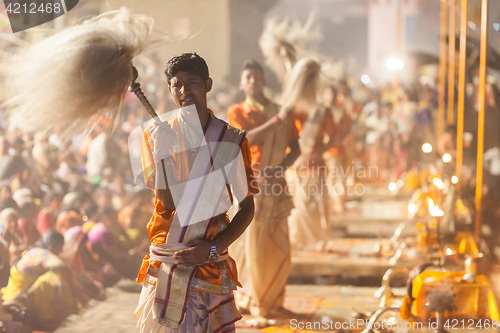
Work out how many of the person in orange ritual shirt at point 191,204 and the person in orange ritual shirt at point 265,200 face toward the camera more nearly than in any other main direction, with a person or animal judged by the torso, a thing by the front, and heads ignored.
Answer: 2

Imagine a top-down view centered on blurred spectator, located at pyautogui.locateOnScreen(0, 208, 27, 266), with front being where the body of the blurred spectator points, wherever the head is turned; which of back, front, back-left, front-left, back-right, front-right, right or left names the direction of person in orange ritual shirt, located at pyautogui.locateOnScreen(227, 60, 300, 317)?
front-left

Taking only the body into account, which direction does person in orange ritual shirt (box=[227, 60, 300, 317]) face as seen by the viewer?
toward the camera

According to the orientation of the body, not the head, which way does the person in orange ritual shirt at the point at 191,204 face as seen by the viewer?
toward the camera

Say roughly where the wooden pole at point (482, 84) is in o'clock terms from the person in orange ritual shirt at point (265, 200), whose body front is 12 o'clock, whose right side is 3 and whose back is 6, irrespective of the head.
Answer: The wooden pole is roughly at 8 o'clock from the person in orange ritual shirt.

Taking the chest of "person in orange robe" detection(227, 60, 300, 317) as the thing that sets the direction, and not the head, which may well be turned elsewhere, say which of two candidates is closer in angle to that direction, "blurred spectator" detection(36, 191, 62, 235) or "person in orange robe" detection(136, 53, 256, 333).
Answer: the person in orange robe

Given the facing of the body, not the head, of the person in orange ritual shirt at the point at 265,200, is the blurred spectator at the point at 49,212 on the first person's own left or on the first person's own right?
on the first person's own right
